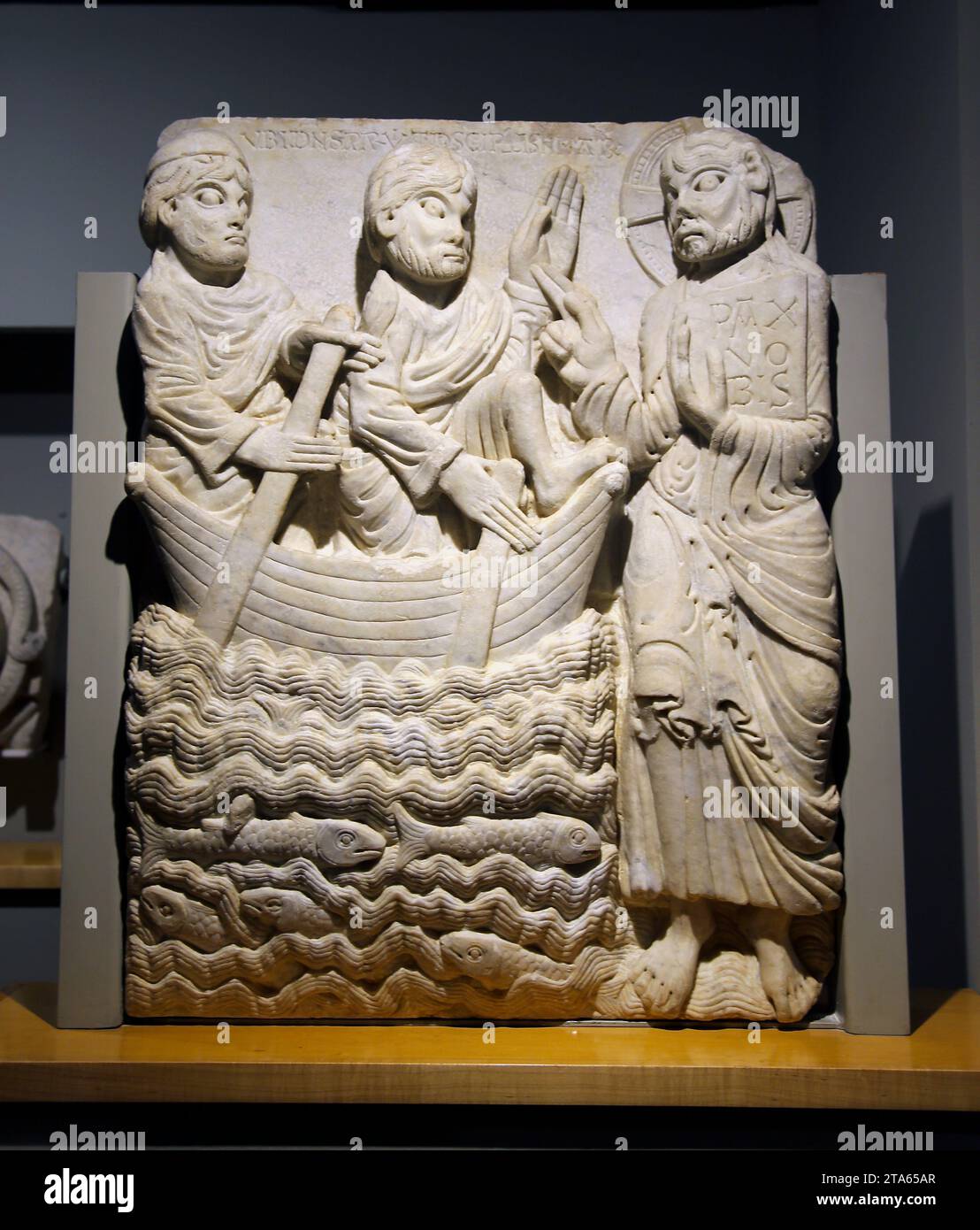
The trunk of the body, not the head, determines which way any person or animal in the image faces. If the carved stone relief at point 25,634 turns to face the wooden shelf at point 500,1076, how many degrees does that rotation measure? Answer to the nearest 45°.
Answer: approximately 45° to its left

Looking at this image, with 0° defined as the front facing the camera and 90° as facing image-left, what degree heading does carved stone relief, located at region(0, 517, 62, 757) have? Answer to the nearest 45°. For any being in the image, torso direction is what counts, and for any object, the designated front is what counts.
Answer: approximately 0°

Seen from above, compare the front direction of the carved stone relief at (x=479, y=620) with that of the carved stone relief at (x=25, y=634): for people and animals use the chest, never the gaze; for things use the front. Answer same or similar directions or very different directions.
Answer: same or similar directions

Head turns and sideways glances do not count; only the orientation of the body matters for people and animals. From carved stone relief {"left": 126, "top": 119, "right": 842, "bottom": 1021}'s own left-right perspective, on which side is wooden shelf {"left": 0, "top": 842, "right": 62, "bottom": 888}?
on its right

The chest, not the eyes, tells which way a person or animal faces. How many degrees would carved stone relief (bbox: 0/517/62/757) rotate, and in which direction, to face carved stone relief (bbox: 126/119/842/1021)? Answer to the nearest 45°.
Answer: approximately 45° to its left

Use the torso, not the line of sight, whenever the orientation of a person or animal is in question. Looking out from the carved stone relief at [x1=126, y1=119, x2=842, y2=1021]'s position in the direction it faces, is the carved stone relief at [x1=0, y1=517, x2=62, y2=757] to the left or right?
on its right

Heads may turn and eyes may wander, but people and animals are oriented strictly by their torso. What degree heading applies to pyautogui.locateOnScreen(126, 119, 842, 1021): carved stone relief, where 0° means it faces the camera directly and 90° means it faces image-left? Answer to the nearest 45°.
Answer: approximately 0°

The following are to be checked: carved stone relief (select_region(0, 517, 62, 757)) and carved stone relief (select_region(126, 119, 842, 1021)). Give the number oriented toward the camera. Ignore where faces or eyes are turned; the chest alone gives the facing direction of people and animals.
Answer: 2
